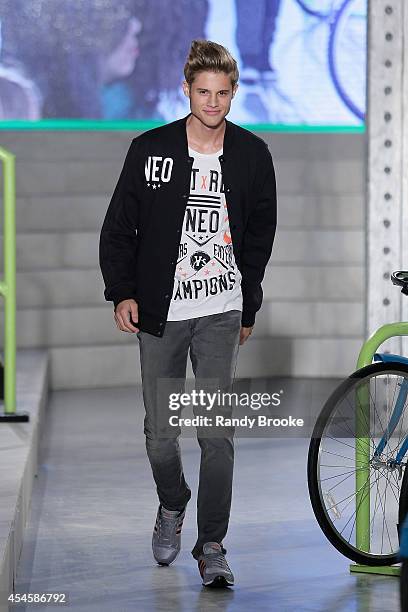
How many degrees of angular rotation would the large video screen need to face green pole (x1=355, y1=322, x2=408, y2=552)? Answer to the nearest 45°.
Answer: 0° — it already faces it

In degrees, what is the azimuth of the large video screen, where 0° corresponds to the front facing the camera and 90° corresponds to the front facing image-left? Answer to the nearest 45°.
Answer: approximately 0°

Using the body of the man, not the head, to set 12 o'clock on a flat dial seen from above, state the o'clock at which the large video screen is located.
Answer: The large video screen is roughly at 6 o'clock from the man.

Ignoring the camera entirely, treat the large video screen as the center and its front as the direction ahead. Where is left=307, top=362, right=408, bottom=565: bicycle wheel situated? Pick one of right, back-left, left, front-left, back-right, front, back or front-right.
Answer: front

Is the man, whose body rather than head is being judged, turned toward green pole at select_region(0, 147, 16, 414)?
no

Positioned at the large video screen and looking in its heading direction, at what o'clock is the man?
The man is roughly at 12 o'clock from the large video screen.

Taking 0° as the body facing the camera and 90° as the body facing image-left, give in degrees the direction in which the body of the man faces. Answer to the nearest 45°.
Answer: approximately 0°

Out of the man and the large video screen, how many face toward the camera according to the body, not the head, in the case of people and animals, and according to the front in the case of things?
2

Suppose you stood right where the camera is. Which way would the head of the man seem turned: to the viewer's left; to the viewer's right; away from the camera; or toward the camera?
toward the camera

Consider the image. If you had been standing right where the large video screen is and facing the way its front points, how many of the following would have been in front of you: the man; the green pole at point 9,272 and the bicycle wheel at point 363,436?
3

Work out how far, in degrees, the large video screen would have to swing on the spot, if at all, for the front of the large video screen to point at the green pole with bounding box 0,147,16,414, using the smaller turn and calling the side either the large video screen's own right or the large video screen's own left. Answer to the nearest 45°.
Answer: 0° — it already faces it

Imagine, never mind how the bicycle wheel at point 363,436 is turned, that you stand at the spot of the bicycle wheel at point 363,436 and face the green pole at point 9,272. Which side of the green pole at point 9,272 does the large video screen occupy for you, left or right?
right

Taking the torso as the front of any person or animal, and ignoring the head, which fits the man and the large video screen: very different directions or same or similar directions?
same or similar directions
